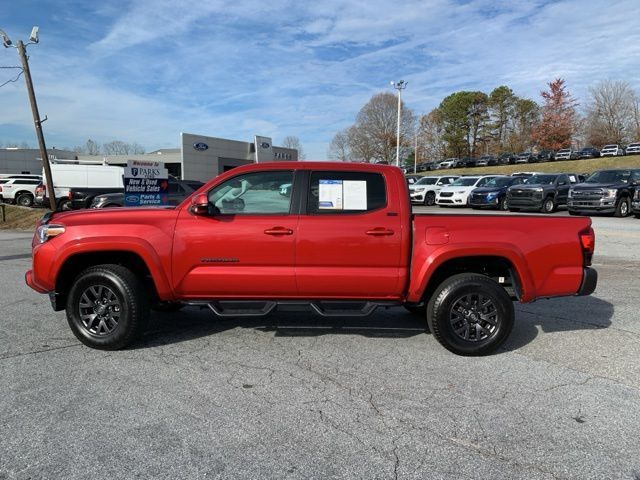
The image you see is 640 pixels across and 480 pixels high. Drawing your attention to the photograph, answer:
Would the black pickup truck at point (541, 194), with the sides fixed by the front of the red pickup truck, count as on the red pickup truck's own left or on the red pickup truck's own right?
on the red pickup truck's own right

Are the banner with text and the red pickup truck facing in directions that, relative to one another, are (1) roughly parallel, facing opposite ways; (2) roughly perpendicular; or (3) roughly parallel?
roughly perpendicular

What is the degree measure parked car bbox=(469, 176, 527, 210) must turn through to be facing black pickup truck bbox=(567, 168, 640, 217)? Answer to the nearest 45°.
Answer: approximately 90° to its left

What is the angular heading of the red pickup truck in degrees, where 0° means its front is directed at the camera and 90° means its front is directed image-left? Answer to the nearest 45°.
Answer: approximately 90°

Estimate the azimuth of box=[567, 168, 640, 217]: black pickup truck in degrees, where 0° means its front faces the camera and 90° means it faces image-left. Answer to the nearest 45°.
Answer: approximately 45°

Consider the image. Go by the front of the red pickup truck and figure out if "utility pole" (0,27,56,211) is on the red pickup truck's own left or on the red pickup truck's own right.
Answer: on the red pickup truck's own right

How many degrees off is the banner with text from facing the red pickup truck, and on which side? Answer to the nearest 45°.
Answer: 0° — it already faces it

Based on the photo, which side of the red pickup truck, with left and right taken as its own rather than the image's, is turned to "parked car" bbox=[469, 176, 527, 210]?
right

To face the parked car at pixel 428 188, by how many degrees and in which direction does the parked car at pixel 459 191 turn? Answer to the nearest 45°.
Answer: approximately 90° to its right
